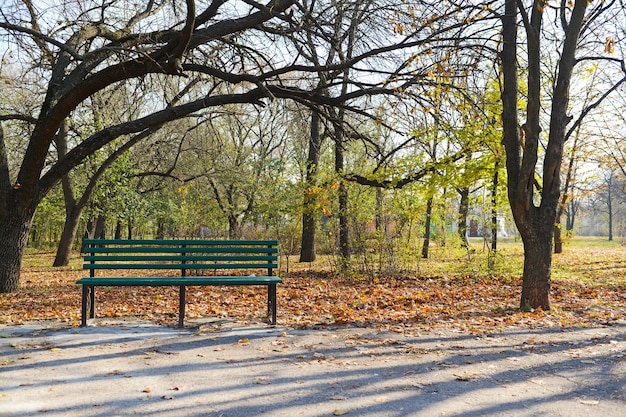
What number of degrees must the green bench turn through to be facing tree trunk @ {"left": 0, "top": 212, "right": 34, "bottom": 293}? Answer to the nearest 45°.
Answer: approximately 135° to its right

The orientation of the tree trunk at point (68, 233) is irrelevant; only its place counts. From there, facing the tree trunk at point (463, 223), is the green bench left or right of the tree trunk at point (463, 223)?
right

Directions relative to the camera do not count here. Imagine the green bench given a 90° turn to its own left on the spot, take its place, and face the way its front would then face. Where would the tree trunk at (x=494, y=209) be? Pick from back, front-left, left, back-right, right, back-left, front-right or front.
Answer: front-left

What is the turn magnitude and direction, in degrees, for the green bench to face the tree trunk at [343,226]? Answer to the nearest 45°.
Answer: approximately 135° to its left

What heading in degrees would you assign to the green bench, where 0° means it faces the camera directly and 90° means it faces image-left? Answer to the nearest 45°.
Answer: approximately 0°

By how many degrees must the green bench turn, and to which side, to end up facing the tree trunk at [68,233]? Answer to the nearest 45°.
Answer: approximately 180°

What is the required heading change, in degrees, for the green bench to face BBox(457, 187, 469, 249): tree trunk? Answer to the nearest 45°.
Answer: approximately 135° to its left
